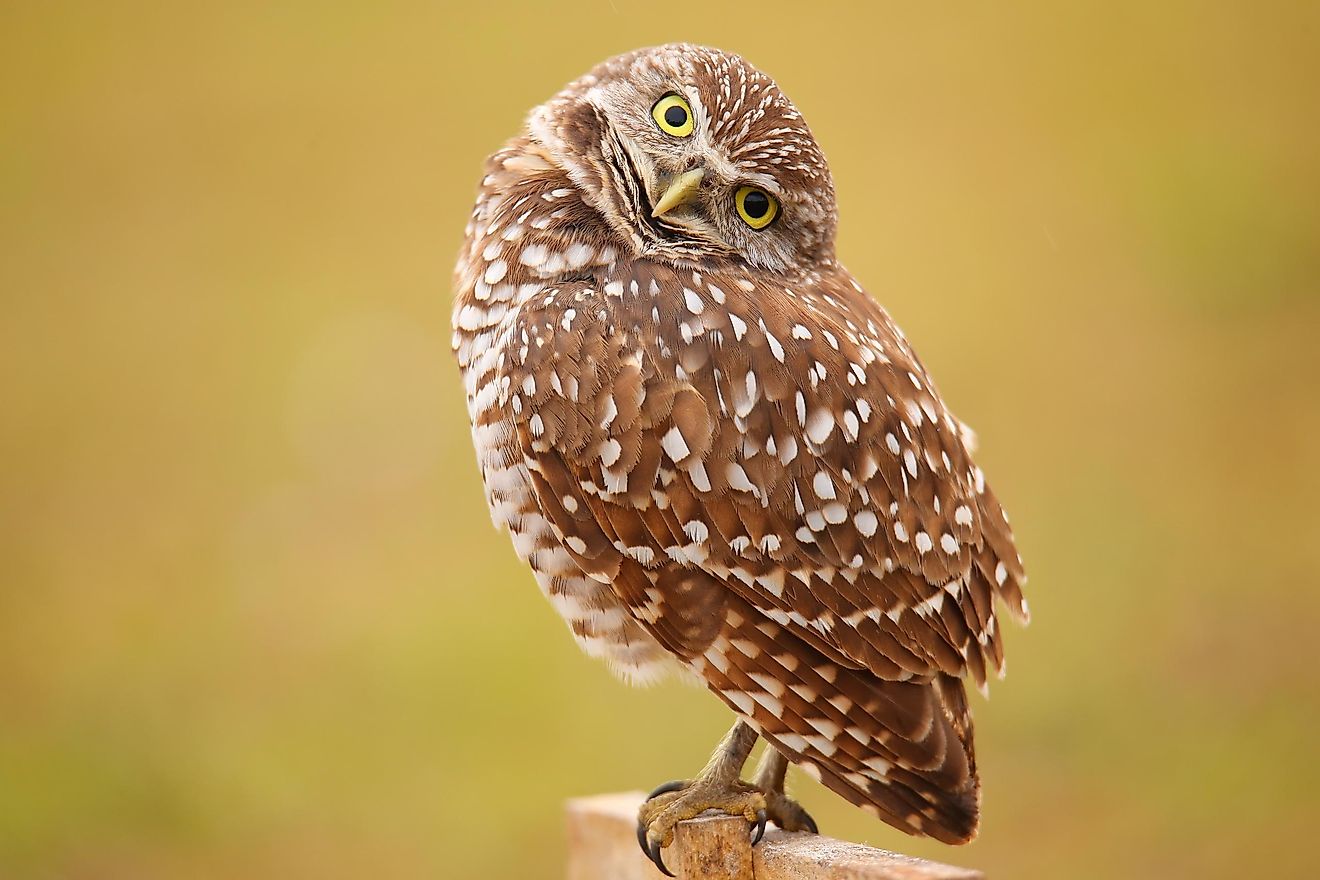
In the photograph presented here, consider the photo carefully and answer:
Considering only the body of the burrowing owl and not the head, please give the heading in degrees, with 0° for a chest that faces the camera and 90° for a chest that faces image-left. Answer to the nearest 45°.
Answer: approximately 90°
